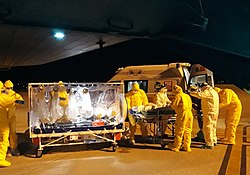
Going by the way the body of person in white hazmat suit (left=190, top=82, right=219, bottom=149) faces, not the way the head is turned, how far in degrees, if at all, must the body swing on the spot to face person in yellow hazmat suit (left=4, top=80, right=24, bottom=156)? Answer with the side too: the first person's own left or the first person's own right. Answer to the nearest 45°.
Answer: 0° — they already face them

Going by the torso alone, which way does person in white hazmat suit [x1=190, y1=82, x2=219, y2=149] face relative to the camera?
to the viewer's left

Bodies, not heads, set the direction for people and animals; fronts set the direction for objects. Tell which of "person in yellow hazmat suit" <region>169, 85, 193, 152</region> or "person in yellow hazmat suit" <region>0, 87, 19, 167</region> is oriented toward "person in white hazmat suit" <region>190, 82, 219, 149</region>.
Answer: "person in yellow hazmat suit" <region>0, 87, 19, 167</region>

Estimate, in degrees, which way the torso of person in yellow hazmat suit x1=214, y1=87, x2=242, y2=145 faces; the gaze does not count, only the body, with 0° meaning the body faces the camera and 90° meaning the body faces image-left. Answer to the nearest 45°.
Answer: approximately 90°

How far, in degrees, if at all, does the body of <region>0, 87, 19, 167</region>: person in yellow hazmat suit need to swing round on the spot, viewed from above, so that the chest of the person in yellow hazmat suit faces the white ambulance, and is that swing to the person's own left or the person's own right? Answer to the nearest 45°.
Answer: approximately 45° to the person's own left

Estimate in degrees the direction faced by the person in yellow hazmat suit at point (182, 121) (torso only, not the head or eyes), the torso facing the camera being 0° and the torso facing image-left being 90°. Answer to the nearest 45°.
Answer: approximately 90°

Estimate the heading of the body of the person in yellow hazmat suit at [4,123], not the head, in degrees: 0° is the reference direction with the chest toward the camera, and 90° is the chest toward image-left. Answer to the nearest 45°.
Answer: approximately 270°

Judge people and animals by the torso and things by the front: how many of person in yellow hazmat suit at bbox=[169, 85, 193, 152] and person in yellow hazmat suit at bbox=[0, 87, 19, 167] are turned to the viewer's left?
1

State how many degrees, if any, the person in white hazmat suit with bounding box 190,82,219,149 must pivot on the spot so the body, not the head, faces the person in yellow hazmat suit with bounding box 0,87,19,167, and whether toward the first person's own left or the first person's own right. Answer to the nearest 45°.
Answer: approximately 45° to the first person's own left

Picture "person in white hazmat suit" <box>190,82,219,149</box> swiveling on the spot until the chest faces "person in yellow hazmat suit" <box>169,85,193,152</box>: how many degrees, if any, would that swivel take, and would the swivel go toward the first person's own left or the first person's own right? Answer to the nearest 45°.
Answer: approximately 45° to the first person's own left
